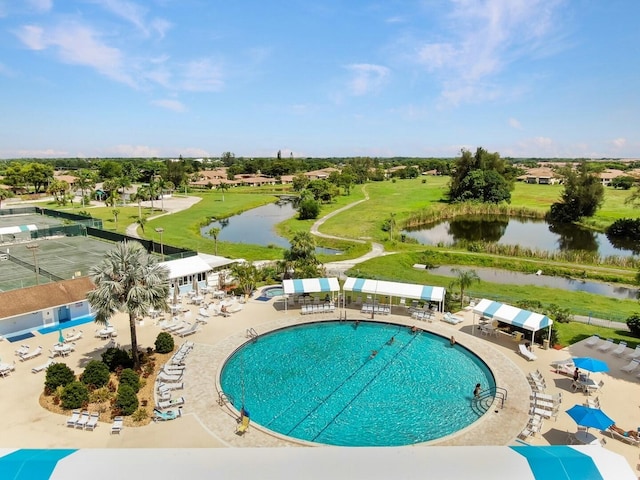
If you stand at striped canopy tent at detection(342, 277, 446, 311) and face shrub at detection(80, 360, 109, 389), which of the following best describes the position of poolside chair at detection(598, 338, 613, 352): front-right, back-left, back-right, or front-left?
back-left

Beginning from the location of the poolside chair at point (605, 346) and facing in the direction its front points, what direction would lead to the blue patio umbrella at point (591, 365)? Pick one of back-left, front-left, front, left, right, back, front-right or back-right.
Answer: front-left

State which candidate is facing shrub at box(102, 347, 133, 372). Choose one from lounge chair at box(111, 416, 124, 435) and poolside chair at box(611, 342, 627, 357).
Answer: the poolside chair

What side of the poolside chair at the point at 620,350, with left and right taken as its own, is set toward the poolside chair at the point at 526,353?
front

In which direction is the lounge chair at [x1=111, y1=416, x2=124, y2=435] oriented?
toward the camera

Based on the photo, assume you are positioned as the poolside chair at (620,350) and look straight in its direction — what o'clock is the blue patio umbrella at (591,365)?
The blue patio umbrella is roughly at 11 o'clock from the poolside chair.

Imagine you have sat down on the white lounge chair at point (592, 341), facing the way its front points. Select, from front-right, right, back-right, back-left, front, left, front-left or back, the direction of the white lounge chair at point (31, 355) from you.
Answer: front

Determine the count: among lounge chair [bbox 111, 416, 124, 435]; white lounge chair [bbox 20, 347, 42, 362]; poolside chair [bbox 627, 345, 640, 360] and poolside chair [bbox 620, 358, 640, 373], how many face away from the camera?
0

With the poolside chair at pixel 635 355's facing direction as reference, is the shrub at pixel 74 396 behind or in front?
in front

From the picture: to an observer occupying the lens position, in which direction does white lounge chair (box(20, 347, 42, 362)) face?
facing the viewer and to the left of the viewer

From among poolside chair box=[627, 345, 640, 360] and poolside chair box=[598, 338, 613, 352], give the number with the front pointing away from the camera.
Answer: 0

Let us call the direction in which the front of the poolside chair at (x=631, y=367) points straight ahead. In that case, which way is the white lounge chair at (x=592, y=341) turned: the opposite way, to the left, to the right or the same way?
the same way

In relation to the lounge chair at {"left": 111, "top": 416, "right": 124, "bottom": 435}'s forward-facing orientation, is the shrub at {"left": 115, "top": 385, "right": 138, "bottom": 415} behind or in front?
behind

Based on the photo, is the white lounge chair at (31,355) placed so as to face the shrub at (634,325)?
no

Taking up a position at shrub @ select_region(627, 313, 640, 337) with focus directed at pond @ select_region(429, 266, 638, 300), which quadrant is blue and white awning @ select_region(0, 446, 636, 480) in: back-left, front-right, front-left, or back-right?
back-left

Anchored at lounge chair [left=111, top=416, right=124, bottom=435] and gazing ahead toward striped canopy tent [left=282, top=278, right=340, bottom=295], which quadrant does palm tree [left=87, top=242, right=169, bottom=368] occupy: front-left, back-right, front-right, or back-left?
front-left

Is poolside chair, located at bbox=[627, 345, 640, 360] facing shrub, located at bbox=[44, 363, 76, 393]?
yes

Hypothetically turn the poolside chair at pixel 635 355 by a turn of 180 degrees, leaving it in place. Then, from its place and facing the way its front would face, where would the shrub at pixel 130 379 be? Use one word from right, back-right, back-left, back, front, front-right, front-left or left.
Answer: back

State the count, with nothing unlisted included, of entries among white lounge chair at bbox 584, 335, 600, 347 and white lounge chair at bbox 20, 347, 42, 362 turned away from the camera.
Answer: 0
